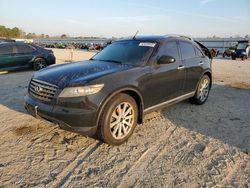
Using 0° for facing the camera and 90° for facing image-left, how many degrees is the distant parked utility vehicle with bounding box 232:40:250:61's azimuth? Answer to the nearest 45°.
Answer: approximately 45°

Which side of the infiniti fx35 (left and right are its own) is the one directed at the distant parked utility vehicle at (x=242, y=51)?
back

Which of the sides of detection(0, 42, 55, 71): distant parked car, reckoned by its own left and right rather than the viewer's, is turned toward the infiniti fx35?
left

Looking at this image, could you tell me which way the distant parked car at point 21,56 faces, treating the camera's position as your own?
facing to the left of the viewer

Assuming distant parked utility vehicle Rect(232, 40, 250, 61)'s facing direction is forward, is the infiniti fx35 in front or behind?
in front

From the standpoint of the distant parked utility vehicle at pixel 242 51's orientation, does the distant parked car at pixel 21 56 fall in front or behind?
in front

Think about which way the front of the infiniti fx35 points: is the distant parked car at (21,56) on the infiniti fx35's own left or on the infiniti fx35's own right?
on the infiniti fx35's own right
